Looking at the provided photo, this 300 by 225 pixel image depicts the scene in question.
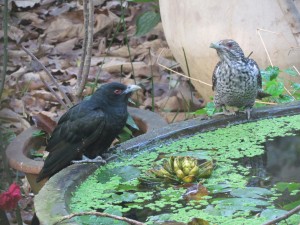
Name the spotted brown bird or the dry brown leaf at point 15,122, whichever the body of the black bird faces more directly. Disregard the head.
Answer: the spotted brown bird

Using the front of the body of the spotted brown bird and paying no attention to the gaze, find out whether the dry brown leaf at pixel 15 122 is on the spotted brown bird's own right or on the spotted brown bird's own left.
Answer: on the spotted brown bird's own right

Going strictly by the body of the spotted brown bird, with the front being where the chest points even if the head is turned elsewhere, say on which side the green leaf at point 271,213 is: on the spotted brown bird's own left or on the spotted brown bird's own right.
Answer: on the spotted brown bird's own left

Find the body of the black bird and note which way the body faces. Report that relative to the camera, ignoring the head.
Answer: to the viewer's right

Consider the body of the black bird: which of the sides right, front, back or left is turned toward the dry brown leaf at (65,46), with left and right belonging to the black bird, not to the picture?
left

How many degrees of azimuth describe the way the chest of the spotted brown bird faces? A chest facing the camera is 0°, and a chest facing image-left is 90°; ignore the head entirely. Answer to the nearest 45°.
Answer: approximately 45°

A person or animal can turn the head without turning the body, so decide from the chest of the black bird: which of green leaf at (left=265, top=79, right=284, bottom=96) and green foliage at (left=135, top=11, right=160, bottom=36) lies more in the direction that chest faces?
the green leaf

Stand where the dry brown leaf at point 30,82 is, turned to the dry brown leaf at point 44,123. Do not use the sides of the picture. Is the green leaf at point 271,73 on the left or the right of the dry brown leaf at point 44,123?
left

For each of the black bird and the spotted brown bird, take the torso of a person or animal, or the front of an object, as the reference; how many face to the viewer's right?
1
